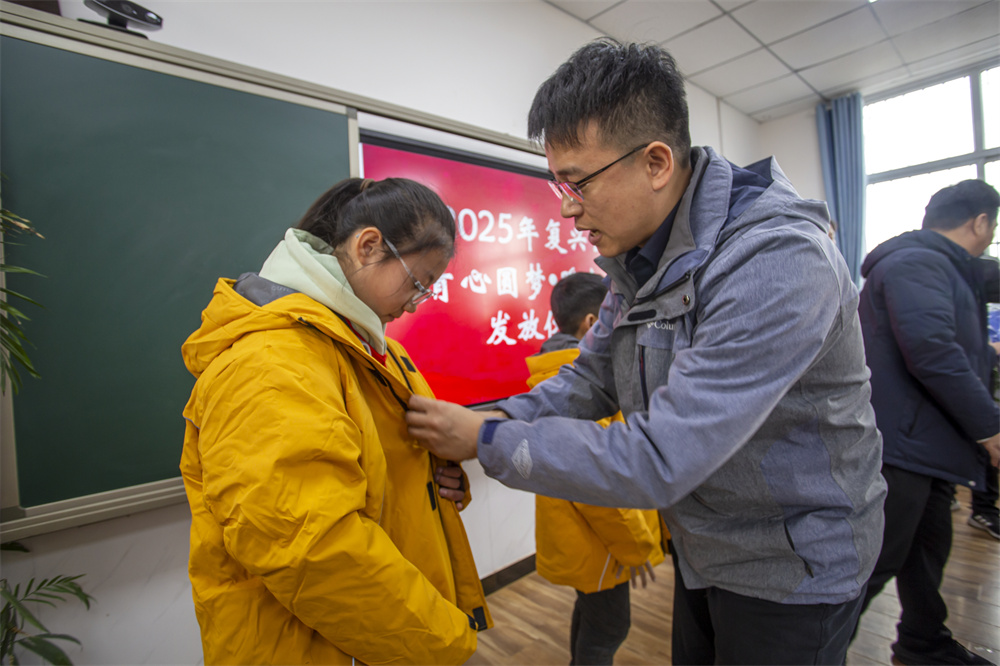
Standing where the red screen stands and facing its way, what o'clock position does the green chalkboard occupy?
The green chalkboard is roughly at 3 o'clock from the red screen.

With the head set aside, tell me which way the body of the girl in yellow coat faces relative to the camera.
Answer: to the viewer's right

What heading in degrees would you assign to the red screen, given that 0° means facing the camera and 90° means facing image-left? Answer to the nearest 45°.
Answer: approximately 315°

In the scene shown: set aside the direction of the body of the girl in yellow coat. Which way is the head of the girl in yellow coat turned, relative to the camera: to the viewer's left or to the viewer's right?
to the viewer's right

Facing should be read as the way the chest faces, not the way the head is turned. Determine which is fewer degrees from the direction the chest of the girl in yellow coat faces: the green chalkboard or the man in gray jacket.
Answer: the man in gray jacket

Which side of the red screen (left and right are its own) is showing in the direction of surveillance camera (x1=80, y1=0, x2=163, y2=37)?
right
